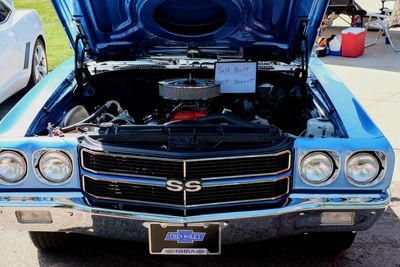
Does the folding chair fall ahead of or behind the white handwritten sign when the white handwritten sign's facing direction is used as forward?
behind

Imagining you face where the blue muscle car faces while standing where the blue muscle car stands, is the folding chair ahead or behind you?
behind

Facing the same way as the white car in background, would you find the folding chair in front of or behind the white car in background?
behind

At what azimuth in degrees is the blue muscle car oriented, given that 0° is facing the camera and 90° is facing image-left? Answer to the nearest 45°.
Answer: approximately 0°
